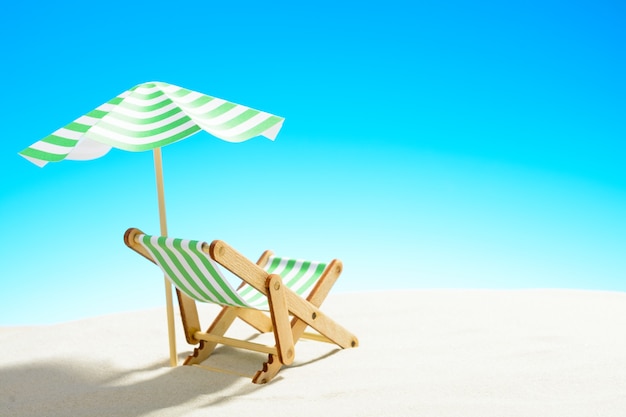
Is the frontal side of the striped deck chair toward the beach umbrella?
no

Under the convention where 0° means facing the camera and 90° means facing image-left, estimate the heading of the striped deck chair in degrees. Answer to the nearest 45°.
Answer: approximately 225°
